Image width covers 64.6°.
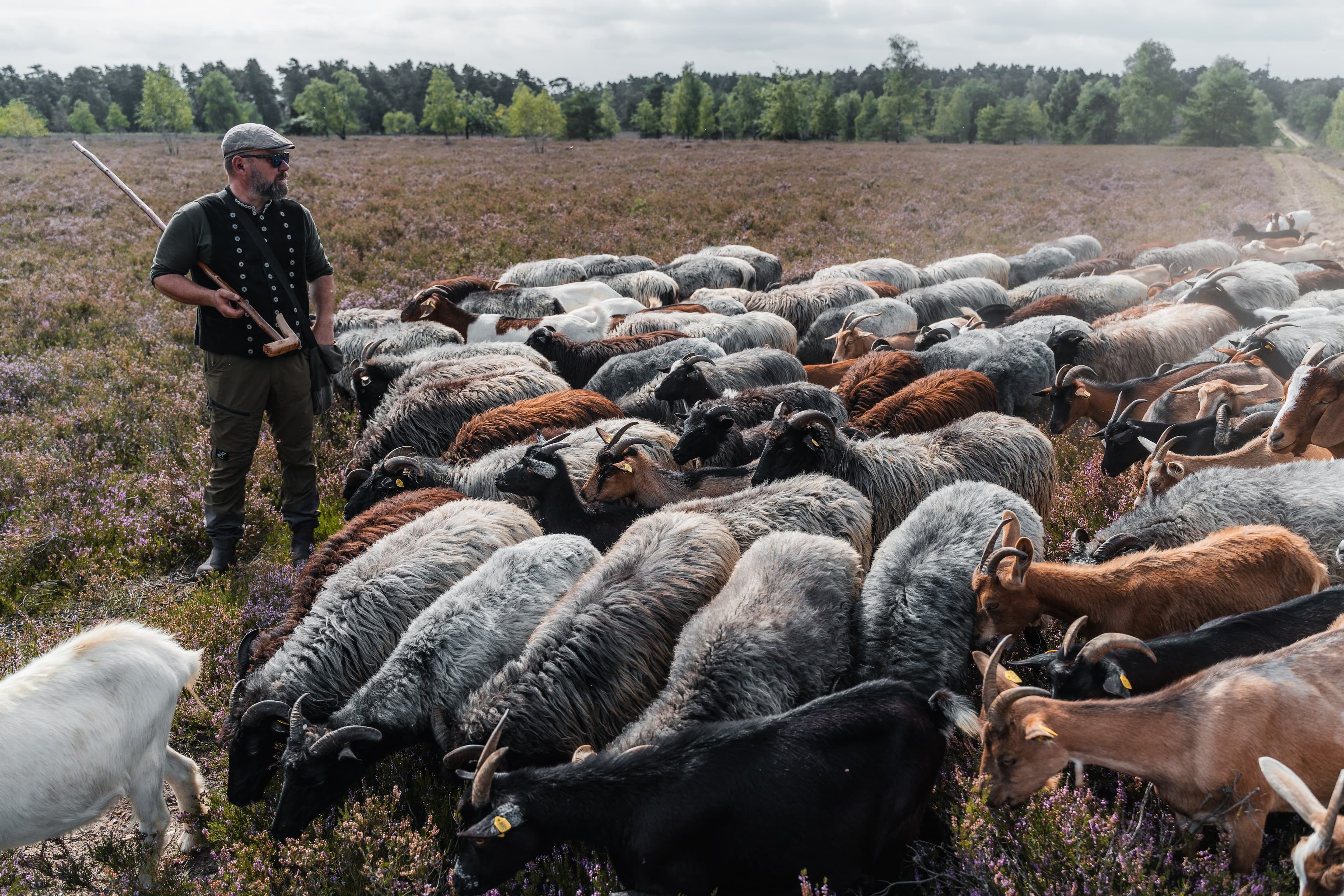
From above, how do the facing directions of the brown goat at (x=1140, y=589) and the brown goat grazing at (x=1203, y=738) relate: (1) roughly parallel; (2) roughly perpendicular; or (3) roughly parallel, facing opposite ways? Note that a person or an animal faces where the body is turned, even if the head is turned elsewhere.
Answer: roughly parallel

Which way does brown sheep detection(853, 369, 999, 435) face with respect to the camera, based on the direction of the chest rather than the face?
to the viewer's left

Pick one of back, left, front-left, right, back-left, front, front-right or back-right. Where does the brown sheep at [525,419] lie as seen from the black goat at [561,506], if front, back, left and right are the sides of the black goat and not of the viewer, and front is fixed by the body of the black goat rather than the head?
right

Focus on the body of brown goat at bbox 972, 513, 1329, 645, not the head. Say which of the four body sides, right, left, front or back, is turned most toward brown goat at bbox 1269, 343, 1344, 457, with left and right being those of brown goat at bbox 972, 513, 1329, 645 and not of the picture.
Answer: right

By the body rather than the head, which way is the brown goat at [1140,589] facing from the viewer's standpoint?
to the viewer's left

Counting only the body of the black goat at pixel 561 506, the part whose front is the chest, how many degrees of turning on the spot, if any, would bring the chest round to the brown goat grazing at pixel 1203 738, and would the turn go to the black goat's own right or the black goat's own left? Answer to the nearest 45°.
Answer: approximately 135° to the black goat's own left

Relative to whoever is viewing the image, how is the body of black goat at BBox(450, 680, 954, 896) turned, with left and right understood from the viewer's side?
facing to the left of the viewer

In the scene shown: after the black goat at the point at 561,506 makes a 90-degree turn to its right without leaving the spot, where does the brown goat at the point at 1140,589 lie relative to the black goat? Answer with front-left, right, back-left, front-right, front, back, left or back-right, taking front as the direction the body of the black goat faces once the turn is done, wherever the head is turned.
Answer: back-right

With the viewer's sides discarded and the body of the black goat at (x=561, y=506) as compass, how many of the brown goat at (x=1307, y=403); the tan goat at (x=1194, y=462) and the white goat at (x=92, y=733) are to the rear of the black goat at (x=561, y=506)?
2

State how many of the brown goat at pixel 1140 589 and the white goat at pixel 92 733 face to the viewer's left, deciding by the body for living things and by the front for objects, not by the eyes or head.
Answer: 2

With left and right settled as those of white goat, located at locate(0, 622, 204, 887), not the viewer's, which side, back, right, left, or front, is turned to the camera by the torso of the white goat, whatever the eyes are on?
left

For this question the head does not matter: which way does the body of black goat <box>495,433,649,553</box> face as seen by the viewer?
to the viewer's left

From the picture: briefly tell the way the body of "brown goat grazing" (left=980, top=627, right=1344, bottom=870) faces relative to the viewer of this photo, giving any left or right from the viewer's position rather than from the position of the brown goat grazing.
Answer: facing to the left of the viewer
